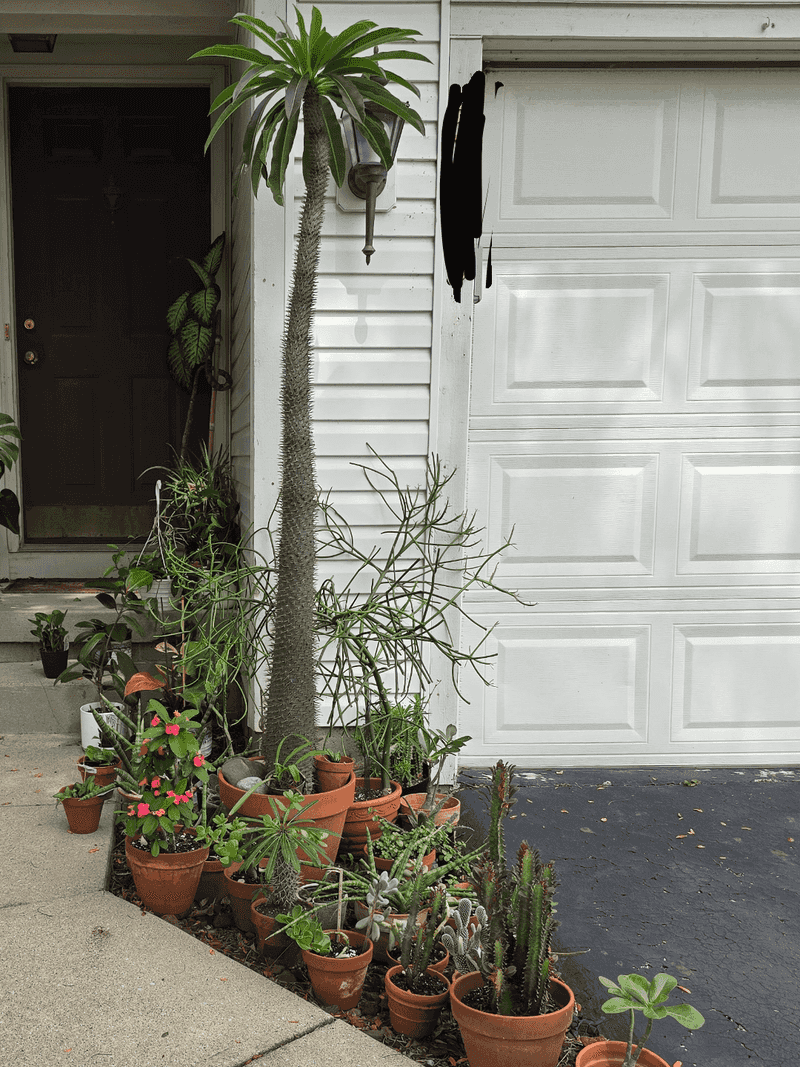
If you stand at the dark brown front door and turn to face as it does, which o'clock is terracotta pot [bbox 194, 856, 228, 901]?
The terracotta pot is roughly at 12 o'clock from the dark brown front door.

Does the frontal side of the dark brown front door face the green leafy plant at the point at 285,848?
yes

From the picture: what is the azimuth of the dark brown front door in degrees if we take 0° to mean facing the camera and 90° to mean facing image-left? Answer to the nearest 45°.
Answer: approximately 0°

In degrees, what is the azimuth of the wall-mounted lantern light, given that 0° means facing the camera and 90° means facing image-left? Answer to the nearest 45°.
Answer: approximately 0°

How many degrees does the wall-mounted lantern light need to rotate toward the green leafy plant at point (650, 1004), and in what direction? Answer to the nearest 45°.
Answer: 0° — it already faces it

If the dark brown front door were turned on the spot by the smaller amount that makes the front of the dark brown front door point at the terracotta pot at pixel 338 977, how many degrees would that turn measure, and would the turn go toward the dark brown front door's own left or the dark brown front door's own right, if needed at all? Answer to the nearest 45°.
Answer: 0° — it already faces it
